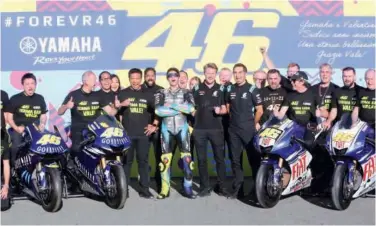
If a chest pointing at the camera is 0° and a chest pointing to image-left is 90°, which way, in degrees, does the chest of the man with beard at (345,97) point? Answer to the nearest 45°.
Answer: approximately 0°

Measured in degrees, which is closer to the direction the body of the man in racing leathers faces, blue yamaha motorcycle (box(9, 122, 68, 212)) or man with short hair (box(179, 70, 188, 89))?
the blue yamaha motorcycle

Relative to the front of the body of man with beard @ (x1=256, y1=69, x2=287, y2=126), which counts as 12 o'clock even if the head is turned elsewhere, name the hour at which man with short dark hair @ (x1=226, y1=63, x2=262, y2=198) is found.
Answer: man with short dark hair @ (x1=226, y1=63, x2=262, y2=198) is roughly at 2 o'clock from man with beard @ (x1=256, y1=69, x2=287, y2=126).
